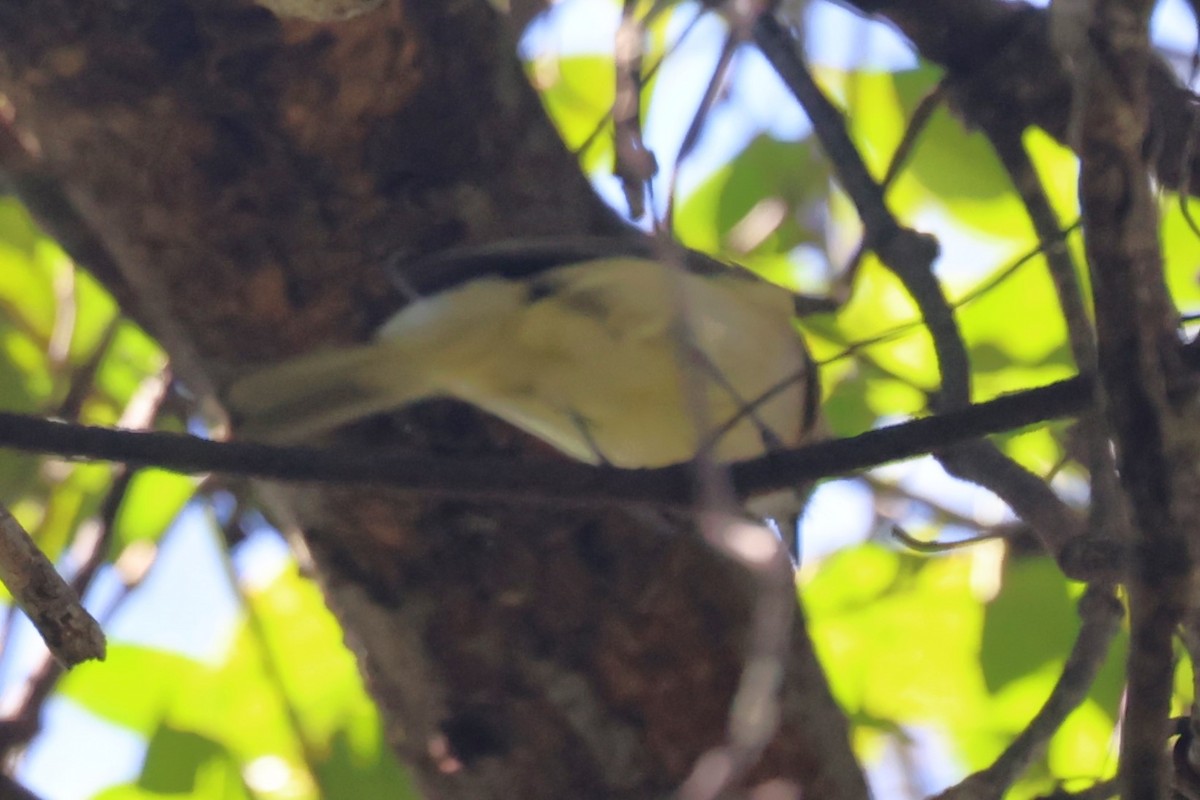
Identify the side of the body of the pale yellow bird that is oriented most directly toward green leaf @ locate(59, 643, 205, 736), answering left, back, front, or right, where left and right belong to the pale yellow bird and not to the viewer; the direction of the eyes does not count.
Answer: back

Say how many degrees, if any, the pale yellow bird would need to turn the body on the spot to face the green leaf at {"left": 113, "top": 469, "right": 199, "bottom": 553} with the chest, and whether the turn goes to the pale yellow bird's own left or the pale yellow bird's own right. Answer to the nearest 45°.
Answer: approximately 135° to the pale yellow bird's own left

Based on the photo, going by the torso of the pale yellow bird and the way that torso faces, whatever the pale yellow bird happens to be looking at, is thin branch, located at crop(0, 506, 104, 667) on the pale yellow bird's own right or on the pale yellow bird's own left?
on the pale yellow bird's own right

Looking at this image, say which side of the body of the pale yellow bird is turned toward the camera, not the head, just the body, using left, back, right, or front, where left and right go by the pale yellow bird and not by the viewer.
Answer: right

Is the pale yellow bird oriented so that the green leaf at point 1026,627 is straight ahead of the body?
yes

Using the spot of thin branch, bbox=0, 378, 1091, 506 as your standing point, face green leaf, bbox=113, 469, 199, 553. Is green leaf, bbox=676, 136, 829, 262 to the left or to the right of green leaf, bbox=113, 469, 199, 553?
right

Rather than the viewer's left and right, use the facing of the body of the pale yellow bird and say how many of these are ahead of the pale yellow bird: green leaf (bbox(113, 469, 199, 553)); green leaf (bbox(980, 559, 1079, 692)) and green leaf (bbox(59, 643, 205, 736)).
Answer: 1
